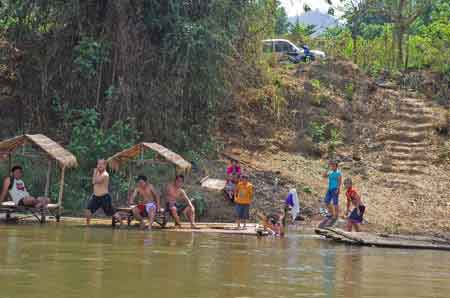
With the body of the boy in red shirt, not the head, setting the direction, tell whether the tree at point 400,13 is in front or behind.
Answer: behind

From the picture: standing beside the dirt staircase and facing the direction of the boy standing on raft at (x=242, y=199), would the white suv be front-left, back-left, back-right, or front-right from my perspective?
back-right

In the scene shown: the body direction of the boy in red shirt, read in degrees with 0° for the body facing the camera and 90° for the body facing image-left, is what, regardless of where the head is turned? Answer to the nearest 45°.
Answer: approximately 45°

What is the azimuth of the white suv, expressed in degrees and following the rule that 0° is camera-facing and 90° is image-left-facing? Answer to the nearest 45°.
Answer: approximately 270°

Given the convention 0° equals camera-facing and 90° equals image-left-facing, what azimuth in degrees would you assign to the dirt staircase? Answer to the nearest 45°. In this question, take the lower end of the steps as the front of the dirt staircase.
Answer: approximately 0°

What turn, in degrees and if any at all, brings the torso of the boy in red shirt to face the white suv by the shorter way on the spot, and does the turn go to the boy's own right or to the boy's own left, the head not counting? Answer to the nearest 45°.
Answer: approximately 135° to the boy's own right

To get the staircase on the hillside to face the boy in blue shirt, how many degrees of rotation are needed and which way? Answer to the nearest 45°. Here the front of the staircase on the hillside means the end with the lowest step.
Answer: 0° — it already faces them

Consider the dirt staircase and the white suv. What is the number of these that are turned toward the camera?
1

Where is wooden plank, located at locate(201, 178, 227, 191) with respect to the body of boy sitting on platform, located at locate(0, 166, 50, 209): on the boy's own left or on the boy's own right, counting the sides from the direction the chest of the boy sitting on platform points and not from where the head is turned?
on the boy's own left

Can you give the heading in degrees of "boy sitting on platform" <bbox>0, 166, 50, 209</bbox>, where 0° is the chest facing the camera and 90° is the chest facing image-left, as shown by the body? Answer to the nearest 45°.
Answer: approximately 315°

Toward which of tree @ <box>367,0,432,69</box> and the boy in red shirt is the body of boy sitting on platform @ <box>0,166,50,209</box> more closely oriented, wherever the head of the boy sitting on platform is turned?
the boy in red shirt

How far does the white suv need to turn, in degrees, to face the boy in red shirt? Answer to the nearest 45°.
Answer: approximately 90° to its right
